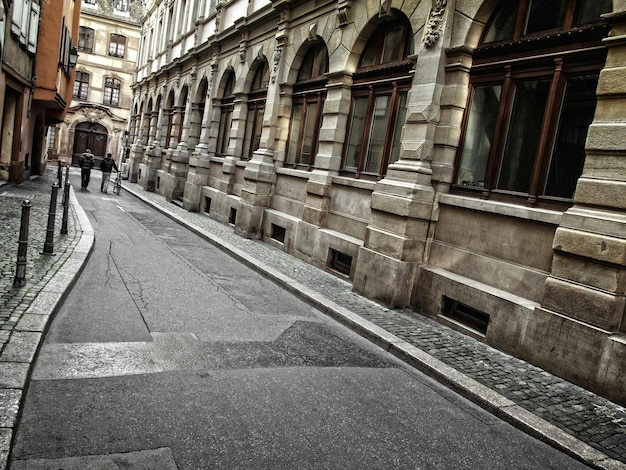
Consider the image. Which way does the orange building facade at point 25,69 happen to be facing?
to the viewer's right

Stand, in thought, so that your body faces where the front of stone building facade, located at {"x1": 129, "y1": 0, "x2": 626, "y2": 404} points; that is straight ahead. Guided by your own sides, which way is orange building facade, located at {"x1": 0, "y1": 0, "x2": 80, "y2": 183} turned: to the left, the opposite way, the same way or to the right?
the opposite way

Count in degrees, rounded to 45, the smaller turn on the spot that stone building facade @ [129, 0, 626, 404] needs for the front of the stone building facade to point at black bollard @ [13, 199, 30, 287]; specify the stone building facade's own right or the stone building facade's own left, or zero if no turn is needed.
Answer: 0° — it already faces it

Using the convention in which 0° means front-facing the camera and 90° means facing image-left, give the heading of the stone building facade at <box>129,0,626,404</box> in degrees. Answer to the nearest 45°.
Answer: approximately 45°

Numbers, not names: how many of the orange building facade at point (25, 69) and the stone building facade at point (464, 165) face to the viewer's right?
1

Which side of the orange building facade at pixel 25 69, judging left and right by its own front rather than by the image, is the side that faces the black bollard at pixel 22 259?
right
